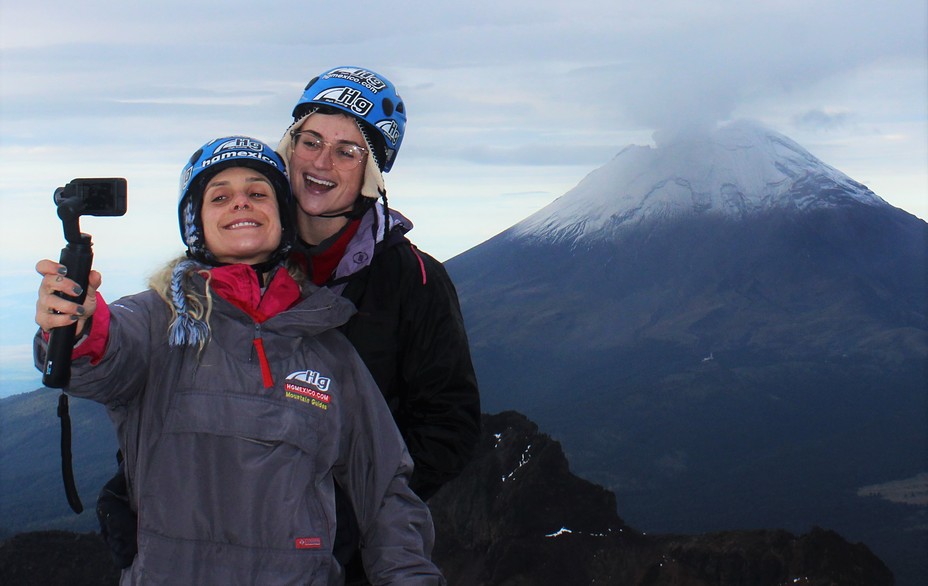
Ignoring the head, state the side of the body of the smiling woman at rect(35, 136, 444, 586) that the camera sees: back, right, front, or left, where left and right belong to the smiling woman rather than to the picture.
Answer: front
